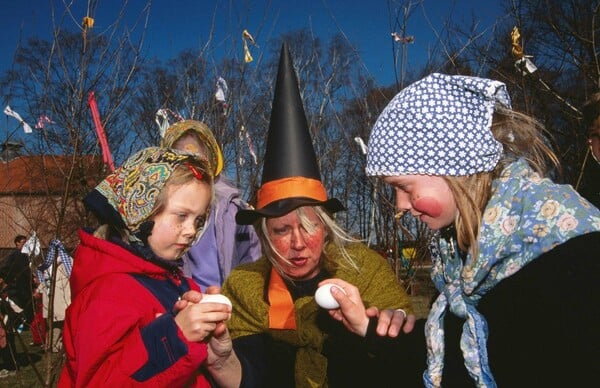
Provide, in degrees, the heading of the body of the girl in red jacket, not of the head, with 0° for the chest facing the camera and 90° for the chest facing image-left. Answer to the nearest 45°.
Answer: approximately 315°

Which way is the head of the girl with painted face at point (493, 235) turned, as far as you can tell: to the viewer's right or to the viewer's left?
to the viewer's left

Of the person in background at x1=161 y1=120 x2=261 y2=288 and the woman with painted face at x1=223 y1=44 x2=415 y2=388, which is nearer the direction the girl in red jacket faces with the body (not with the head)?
the woman with painted face

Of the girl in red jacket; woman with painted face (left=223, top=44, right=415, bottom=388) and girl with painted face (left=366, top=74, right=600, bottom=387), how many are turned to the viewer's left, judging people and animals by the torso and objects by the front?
1

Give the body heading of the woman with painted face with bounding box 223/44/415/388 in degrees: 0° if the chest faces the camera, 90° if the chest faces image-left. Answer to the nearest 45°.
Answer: approximately 0°

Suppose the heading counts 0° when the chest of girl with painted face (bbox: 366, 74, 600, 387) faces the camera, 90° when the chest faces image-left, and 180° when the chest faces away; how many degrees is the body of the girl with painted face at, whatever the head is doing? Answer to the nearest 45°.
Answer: approximately 90°

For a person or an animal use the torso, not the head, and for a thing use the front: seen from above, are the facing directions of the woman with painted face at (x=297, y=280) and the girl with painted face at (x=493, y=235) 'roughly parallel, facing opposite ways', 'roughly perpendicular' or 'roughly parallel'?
roughly perpendicular

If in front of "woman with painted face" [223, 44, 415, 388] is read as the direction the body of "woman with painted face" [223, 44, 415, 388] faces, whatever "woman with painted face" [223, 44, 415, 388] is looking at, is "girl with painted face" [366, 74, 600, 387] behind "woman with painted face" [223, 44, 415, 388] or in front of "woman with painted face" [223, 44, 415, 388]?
in front

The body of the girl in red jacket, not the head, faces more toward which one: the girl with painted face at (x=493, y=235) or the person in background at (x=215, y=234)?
the girl with painted face

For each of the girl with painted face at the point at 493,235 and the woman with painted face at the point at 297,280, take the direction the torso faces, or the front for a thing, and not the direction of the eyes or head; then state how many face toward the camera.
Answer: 1

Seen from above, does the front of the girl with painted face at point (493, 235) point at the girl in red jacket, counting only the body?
yes

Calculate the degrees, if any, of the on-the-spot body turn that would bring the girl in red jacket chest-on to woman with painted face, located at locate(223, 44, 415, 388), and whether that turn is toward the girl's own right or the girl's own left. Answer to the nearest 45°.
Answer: approximately 90° to the girl's own left

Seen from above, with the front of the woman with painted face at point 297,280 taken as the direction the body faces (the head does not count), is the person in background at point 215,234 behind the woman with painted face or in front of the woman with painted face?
behind

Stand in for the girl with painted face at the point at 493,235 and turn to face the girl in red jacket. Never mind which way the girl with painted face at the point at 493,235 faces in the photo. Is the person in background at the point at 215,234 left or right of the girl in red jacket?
right
